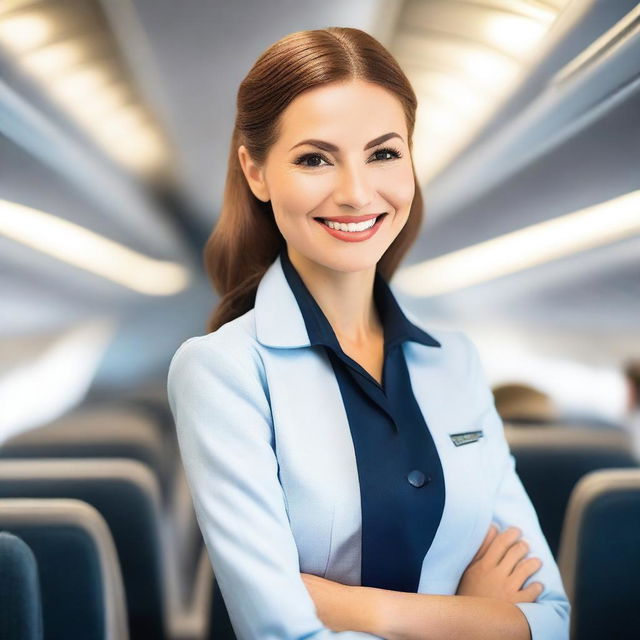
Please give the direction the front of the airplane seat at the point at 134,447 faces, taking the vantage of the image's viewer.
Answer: facing away from the viewer

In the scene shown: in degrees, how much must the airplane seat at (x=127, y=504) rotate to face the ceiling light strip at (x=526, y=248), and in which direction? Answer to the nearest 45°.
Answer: approximately 90° to its right

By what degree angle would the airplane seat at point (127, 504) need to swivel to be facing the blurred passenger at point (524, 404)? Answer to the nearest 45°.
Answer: approximately 90° to its right

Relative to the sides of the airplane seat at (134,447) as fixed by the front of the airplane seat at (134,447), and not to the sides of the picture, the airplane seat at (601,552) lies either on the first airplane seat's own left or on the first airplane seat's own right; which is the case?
on the first airplane seat's own right

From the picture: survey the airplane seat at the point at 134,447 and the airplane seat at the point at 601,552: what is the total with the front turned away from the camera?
2

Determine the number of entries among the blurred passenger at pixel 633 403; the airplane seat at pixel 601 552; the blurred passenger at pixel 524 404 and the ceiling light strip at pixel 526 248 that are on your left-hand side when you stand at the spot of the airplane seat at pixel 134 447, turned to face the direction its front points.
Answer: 0

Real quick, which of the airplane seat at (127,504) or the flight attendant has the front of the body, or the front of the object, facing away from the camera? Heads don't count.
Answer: the airplane seat

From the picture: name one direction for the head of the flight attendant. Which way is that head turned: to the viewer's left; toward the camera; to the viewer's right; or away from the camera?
toward the camera

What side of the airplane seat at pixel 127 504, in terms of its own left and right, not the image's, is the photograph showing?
back

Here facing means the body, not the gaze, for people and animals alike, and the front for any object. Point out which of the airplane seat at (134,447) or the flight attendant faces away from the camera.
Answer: the airplane seat

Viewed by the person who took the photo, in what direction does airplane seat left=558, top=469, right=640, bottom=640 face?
facing away from the viewer

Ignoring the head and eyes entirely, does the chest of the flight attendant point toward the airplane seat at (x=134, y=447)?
no

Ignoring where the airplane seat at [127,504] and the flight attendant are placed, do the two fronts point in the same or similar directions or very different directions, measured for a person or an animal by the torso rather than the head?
very different directions

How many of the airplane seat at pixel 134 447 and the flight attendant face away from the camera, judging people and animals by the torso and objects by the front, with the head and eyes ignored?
1
